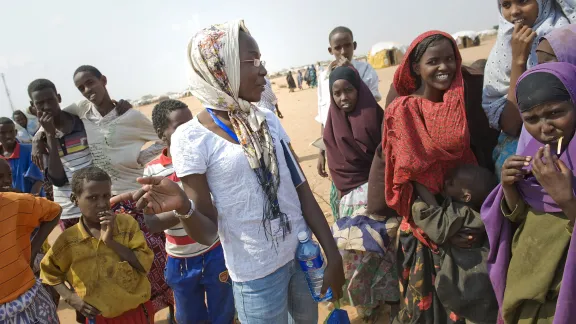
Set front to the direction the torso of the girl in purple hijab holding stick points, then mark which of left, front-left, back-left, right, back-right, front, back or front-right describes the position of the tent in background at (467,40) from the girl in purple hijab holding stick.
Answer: back

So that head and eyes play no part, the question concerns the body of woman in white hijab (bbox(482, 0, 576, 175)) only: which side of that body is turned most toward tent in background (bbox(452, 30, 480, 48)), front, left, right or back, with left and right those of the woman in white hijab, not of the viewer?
back

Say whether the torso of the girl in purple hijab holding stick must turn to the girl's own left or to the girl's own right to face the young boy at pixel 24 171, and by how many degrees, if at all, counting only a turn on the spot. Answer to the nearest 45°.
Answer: approximately 90° to the girl's own right

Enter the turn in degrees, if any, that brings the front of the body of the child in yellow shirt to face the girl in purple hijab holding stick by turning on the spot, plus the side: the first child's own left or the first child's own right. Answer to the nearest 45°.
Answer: approximately 45° to the first child's own left

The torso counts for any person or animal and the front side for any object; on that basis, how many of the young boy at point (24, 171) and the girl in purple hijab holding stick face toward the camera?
2

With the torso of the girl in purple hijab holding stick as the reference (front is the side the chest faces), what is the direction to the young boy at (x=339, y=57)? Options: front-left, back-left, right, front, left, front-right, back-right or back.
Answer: back-right

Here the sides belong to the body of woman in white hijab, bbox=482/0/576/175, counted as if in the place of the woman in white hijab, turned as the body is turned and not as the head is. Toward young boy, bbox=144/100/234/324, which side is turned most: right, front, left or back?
right

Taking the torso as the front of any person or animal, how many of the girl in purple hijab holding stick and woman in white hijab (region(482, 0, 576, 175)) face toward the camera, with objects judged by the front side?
2
